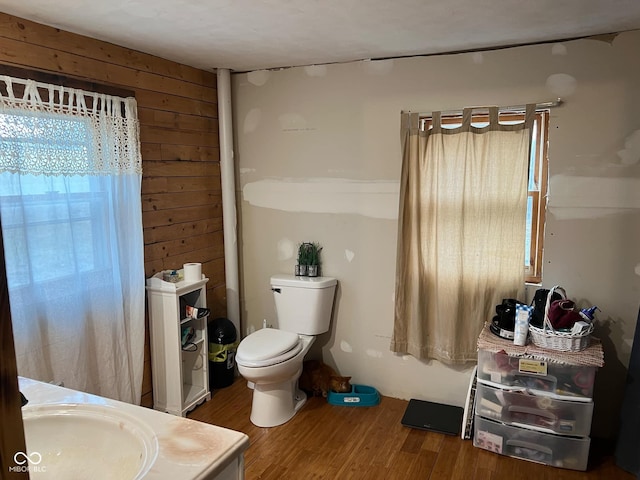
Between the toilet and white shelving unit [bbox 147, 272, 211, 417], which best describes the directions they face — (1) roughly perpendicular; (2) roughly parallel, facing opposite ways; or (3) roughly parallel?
roughly perpendicular

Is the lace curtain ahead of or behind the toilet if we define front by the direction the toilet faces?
ahead

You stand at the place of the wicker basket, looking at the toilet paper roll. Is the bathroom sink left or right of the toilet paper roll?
left

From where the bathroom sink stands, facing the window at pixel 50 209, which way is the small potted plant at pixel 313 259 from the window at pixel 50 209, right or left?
right

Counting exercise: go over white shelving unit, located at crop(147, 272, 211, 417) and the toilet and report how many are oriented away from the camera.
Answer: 0

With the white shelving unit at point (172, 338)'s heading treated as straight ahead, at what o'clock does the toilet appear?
The toilet is roughly at 11 o'clock from the white shelving unit.

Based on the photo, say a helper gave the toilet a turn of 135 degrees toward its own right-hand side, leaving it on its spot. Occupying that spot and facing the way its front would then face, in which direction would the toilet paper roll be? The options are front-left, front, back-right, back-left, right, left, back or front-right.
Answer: left
